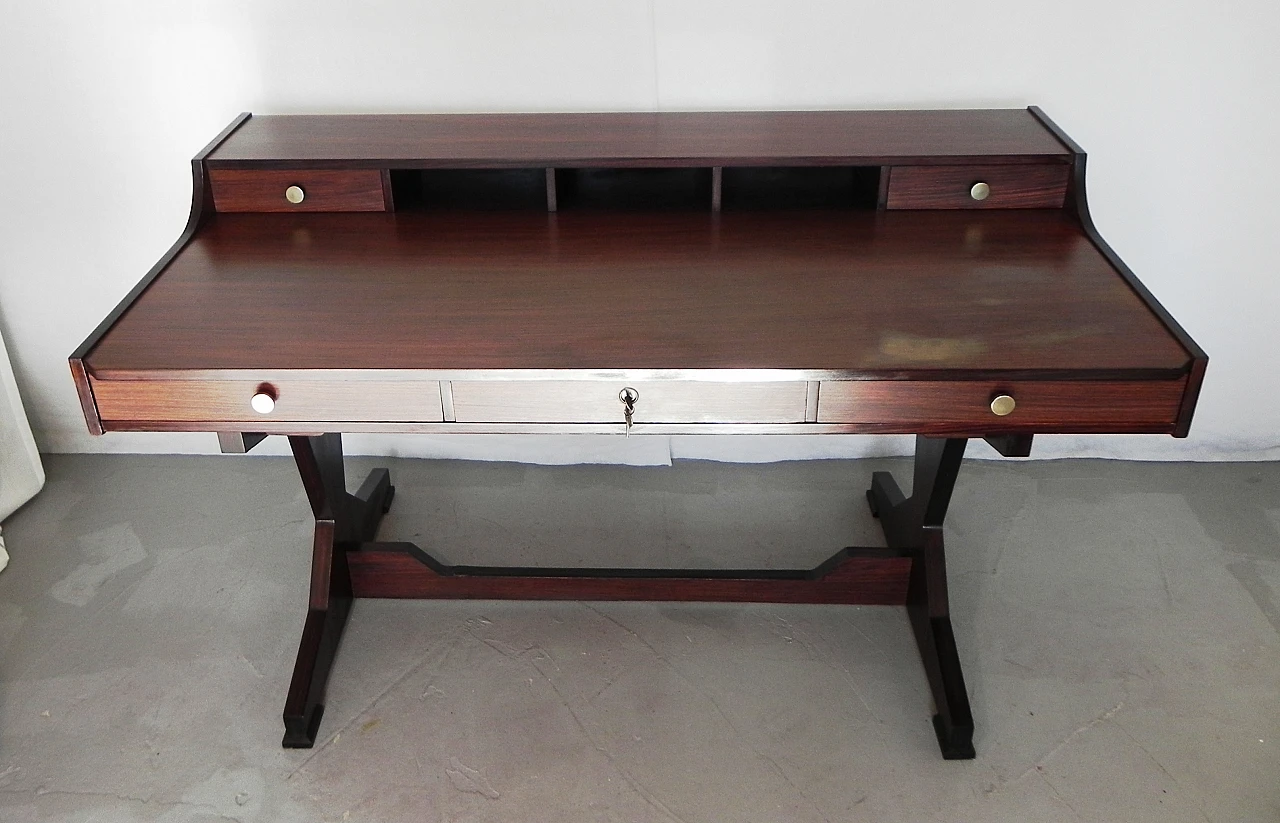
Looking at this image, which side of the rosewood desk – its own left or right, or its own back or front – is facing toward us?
front
